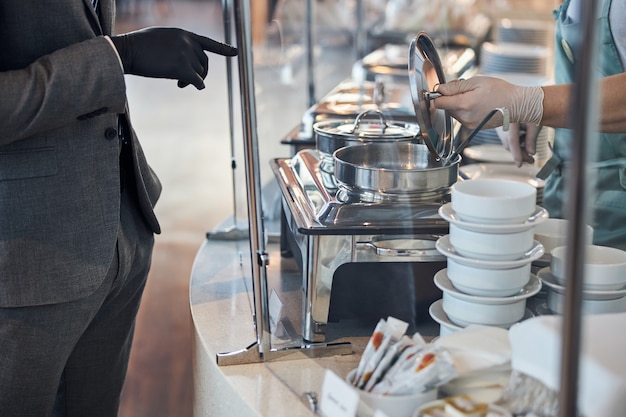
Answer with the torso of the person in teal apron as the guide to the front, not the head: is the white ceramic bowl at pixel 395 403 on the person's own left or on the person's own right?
on the person's own left

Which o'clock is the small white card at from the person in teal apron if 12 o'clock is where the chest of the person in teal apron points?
The small white card is roughly at 10 o'clock from the person in teal apron.

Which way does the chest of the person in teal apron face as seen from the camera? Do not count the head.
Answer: to the viewer's left

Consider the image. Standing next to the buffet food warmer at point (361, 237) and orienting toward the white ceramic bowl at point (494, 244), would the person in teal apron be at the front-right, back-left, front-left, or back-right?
front-left

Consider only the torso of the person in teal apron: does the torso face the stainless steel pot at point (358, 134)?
yes
